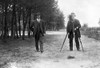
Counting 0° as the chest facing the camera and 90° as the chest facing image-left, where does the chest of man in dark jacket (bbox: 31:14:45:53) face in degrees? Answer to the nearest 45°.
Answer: approximately 0°
